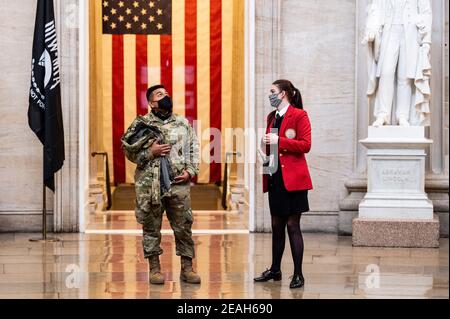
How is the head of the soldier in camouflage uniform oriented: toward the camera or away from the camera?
toward the camera

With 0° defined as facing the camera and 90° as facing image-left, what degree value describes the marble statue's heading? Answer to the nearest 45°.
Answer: approximately 0°

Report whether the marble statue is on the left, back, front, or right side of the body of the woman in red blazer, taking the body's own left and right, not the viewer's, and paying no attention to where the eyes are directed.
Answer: back

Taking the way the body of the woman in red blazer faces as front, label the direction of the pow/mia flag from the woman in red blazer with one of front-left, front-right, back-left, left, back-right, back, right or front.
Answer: right

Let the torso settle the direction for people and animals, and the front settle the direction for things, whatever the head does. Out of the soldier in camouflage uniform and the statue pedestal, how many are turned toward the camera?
2

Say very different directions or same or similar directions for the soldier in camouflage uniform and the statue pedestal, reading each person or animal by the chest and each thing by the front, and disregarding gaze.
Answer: same or similar directions

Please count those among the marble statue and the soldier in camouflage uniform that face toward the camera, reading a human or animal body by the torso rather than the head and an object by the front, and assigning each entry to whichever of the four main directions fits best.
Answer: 2

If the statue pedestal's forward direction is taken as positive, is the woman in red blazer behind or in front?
in front

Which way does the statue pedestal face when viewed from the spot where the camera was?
facing the viewer

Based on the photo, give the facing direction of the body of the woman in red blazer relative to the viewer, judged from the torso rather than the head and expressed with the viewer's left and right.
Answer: facing the viewer and to the left of the viewer

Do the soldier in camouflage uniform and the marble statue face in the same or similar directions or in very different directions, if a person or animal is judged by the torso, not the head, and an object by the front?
same or similar directions

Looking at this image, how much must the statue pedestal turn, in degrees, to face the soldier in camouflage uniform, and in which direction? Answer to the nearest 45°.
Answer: approximately 45° to its right

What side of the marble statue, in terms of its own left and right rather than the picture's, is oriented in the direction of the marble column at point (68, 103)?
right

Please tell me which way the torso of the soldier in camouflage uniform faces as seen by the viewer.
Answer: toward the camera

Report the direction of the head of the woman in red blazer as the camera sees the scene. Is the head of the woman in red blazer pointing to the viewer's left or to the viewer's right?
to the viewer's left
